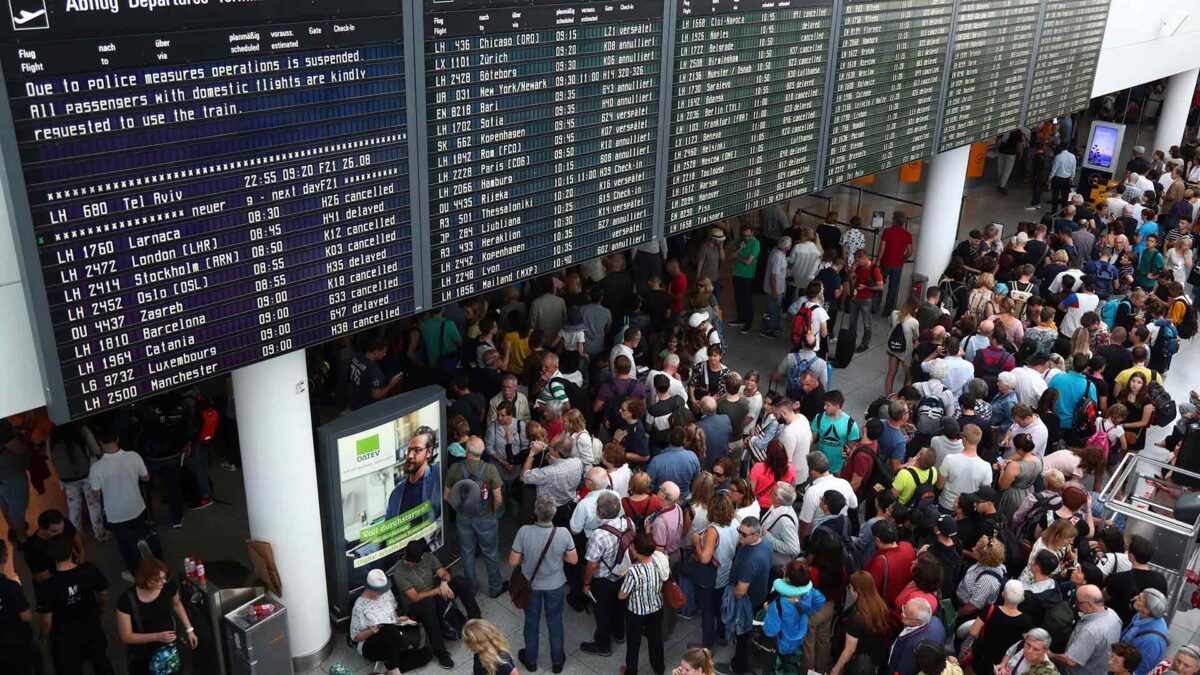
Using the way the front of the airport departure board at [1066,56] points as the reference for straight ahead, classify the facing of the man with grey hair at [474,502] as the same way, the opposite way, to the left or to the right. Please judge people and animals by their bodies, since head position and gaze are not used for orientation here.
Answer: the opposite way

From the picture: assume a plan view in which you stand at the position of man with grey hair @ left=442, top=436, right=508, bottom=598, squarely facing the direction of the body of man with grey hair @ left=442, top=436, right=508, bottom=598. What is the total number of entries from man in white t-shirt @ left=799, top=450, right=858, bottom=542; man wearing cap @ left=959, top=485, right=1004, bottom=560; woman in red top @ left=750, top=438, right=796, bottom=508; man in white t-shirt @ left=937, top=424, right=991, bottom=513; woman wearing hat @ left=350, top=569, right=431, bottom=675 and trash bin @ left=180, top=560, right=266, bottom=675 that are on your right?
4

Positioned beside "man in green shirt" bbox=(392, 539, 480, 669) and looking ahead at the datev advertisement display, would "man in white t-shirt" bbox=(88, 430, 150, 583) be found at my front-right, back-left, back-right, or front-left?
front-left

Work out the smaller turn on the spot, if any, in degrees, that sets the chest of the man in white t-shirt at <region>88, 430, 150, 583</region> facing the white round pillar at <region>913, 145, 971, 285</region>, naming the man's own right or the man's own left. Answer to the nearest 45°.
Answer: approximately 90° to the man's own right

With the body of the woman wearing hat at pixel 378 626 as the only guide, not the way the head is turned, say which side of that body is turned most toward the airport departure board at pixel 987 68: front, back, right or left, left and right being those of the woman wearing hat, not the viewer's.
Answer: left

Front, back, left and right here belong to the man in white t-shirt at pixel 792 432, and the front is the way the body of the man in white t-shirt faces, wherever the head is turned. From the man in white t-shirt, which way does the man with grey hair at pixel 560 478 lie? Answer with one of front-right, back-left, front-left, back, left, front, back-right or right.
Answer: front-left

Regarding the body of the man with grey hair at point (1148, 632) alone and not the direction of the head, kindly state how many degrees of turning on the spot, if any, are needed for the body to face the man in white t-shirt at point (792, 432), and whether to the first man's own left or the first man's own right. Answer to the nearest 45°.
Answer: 0° — they already face them

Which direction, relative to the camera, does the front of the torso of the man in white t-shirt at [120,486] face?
away from the camera

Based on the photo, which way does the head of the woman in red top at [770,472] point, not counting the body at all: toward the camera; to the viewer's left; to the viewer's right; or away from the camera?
away from the camera
